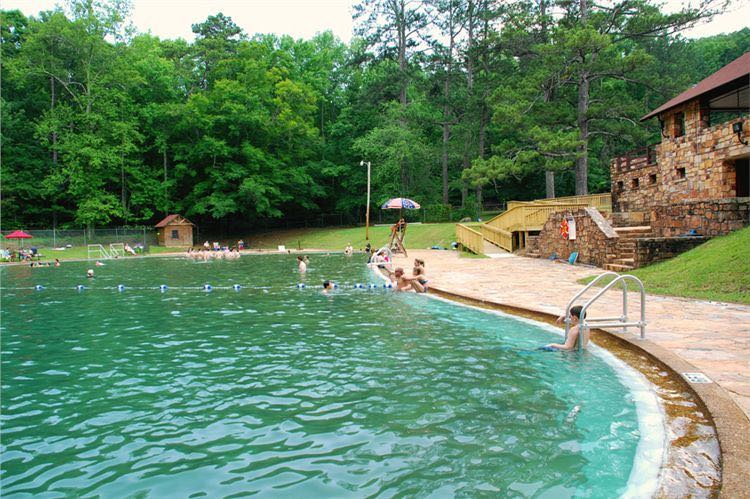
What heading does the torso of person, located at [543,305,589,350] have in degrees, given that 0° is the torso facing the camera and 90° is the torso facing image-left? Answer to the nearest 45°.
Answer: approximately 90°

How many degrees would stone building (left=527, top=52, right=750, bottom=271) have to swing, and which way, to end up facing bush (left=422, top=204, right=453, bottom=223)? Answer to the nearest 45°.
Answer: approximately 90° to its right

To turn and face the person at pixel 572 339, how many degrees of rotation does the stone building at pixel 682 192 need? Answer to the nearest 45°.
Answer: approximately 45° to its left

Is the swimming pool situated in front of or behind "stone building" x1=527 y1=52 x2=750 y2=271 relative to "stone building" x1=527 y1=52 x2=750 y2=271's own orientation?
in front

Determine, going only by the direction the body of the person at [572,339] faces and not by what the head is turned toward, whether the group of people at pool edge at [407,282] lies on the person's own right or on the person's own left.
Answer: on the person's own right

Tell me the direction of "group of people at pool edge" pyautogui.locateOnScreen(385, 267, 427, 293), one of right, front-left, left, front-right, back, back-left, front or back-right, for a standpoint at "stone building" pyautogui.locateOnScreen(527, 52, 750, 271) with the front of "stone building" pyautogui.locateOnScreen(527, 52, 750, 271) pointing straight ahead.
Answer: front

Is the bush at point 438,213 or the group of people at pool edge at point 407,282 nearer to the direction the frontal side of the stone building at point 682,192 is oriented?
the group of people at pool edge

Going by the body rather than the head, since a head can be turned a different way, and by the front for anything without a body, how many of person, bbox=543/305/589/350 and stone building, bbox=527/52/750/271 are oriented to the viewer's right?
0

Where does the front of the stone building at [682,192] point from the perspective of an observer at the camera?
facing the viewer and to the left of the viewer

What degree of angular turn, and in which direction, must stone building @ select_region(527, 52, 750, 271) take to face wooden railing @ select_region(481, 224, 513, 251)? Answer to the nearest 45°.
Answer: approximately 90° to its right
